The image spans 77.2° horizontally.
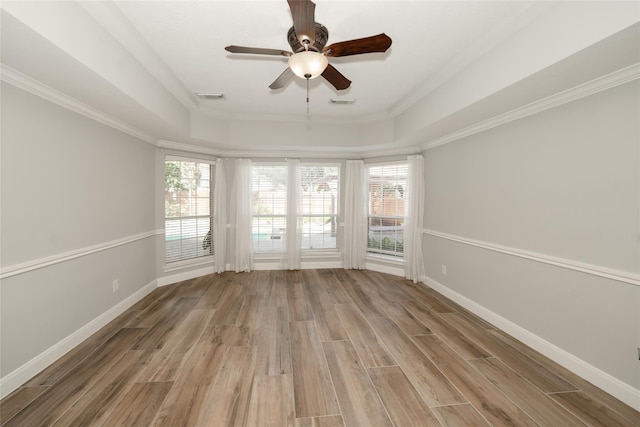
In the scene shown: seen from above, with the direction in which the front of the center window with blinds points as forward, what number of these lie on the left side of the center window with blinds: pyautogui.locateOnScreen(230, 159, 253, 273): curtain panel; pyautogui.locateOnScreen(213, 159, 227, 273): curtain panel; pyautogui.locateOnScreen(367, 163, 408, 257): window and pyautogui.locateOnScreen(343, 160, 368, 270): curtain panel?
2

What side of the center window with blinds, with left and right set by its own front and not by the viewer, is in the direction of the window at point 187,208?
right

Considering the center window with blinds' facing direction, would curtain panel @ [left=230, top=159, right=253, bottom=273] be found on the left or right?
on its right

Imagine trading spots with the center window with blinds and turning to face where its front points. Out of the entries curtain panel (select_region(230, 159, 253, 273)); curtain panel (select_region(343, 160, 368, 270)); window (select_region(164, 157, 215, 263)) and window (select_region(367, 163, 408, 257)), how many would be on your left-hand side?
2

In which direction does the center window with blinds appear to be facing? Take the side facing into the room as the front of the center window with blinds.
toward the camera

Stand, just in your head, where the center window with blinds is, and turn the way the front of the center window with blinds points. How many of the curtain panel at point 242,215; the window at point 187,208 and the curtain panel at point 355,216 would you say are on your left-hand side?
1

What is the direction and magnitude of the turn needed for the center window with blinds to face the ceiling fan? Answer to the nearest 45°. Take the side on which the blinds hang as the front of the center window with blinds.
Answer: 0° — it already faces it

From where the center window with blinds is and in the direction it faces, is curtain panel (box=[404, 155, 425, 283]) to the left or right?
on its left

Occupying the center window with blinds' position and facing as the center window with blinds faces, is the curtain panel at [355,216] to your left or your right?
on your left

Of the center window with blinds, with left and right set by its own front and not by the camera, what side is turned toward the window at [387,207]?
left

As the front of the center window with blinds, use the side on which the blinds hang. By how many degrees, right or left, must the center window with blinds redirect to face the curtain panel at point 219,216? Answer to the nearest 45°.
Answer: approximately 90° to its right

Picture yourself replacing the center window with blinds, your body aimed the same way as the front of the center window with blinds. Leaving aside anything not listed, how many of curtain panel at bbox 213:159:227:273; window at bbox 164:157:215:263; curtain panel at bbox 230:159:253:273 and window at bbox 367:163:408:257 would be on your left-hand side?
1

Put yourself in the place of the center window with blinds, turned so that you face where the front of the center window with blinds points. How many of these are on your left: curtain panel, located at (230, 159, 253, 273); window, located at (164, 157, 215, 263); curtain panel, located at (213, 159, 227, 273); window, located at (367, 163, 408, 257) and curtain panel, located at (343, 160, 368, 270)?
2

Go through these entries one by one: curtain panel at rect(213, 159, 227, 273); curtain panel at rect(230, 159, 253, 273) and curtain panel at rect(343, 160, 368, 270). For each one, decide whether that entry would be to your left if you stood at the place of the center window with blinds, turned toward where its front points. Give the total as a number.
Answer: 1

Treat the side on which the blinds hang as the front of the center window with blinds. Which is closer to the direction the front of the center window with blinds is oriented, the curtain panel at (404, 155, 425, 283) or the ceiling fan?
the ceiling fan
